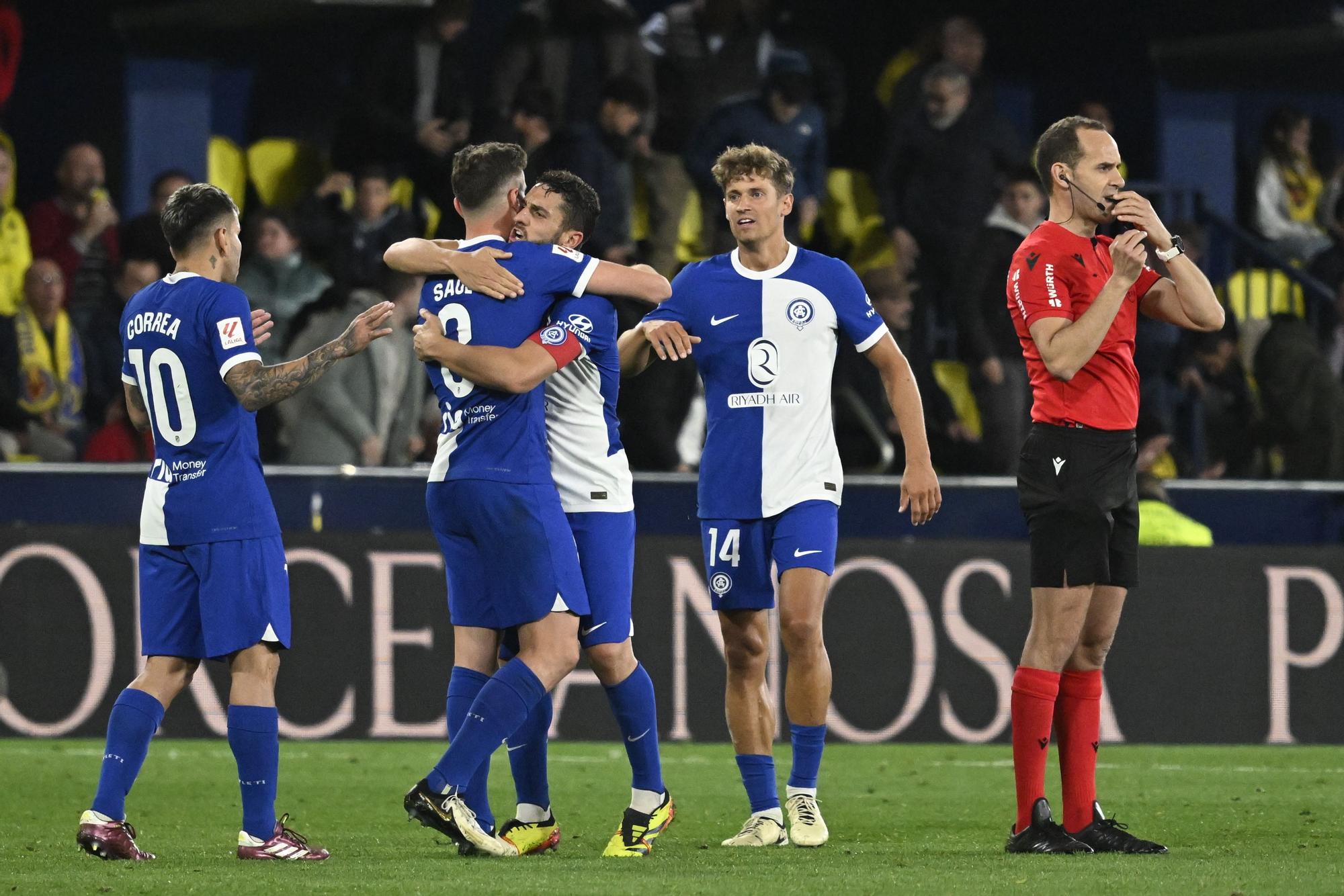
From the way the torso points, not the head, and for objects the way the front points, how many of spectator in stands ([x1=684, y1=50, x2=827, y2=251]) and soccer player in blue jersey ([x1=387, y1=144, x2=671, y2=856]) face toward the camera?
1

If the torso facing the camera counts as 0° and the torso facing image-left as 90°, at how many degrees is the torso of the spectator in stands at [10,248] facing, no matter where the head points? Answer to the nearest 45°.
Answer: approximately 0°

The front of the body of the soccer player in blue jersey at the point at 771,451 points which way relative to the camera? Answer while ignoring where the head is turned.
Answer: toward the camera

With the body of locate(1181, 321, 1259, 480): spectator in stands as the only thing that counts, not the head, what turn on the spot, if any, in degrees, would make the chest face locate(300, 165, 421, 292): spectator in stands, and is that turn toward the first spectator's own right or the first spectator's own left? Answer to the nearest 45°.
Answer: approximately 45° to the first spectator's own right

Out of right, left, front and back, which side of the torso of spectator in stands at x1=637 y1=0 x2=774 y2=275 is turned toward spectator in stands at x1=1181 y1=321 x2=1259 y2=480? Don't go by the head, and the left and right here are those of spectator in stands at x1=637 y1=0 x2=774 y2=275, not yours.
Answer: left

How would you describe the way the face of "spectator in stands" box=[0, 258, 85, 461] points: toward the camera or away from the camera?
toward the camera

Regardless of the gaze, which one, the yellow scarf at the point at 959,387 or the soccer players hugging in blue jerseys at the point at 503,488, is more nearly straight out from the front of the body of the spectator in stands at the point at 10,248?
the soccer players hugging in blue jerseys

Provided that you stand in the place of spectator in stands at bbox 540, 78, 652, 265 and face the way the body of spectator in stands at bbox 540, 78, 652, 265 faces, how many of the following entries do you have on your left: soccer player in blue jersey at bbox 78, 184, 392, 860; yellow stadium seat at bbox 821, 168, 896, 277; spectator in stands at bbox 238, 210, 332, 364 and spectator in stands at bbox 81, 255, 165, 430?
1

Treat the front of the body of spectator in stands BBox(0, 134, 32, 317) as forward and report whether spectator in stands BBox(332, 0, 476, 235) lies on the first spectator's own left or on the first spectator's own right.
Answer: on the first spectator's own left

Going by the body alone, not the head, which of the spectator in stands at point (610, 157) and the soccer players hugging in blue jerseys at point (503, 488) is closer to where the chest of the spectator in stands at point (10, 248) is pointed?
the soccer players hugging in blue jerseys

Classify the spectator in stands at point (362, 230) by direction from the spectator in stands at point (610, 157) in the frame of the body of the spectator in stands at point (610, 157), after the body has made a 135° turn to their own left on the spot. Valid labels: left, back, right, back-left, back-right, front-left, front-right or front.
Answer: left

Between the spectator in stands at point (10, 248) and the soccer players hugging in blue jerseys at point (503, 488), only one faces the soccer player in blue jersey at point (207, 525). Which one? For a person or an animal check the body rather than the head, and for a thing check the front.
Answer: the spectator in stands

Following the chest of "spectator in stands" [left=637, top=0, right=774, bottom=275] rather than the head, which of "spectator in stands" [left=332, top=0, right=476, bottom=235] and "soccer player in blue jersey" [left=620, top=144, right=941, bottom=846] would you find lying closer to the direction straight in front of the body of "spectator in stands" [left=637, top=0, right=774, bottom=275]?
the soccer player in blue jersey

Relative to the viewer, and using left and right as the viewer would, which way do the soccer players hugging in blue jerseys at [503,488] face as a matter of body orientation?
facing away from the viewer and to the right of the viewer
